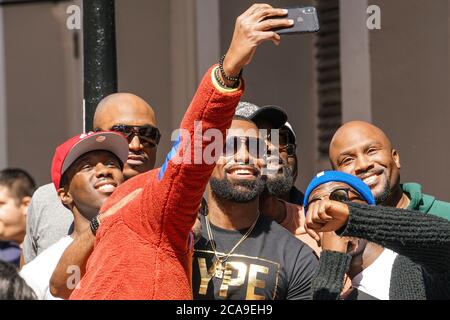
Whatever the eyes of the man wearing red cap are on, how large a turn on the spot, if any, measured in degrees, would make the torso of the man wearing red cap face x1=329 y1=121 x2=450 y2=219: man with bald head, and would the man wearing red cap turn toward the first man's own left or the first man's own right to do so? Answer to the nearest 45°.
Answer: approximately 45° to the first man's own left

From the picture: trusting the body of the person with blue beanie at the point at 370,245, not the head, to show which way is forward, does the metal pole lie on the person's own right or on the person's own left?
on the person's own right

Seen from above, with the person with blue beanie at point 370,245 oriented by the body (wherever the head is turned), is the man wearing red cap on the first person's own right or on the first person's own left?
on the first person's own right

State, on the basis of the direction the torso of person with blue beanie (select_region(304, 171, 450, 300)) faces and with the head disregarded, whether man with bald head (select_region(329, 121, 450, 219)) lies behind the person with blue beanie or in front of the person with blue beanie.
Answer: behind

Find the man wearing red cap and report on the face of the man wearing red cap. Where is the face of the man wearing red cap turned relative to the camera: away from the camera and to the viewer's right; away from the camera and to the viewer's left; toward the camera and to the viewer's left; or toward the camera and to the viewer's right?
toward the camera and to the viewer's right

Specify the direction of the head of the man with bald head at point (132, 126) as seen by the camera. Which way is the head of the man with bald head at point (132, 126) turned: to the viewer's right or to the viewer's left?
to the viewer's right

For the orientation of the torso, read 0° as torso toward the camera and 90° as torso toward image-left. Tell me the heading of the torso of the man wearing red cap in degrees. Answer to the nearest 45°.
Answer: approximately 315°

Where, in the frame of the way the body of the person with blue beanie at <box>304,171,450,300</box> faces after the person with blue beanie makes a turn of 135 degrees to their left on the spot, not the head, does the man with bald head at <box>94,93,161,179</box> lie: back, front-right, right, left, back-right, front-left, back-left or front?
back-left
